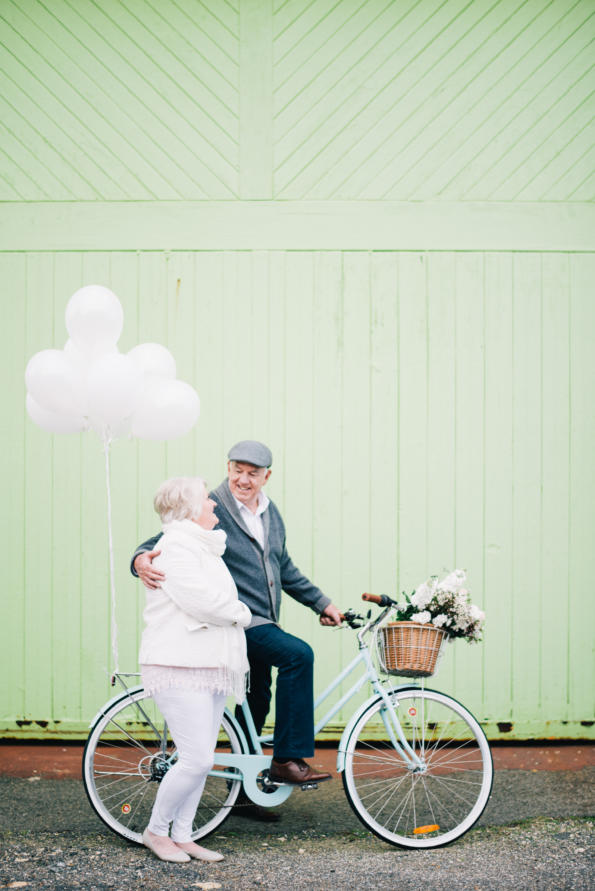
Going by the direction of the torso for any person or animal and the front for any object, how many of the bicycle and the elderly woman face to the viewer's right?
2

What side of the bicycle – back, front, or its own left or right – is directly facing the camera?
right

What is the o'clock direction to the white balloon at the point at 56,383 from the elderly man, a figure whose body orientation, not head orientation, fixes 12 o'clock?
The white balloon is roughly at 4 o'clock from the elderly man.

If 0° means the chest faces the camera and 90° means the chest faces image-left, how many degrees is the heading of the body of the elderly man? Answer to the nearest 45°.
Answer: approximately 315°

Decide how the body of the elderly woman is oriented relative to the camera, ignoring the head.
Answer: to the viewer's right
